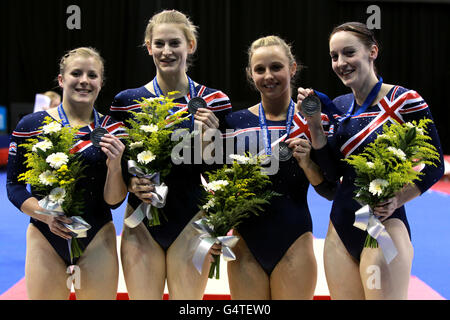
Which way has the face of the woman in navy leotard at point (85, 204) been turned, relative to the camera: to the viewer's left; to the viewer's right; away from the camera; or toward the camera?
toward the camera

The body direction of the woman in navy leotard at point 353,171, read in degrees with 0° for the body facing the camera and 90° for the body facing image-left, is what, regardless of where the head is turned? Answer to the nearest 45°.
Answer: approximately 45°

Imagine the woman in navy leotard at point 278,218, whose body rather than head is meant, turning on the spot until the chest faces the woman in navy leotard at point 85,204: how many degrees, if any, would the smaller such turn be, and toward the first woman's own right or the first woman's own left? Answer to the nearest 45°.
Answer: approximately 90° to the first woman's own right

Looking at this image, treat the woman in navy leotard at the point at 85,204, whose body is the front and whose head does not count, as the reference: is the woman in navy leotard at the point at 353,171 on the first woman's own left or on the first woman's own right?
on the first woman's own left

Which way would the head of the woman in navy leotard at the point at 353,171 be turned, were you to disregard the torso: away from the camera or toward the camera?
toward the camera

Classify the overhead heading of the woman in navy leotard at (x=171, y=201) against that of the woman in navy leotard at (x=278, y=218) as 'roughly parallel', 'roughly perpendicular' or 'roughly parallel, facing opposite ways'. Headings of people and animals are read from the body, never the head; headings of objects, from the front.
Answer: roughly parallel

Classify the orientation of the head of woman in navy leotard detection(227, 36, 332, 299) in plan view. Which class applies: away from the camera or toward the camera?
toward the camera

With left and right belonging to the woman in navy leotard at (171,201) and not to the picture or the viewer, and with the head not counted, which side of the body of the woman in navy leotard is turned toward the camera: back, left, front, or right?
front

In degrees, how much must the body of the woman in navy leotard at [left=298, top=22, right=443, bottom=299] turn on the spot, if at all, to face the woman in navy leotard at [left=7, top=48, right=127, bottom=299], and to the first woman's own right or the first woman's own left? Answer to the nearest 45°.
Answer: approximately 45° to the first woman's own right

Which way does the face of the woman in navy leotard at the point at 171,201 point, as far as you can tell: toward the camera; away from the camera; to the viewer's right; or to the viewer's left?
toward the camera

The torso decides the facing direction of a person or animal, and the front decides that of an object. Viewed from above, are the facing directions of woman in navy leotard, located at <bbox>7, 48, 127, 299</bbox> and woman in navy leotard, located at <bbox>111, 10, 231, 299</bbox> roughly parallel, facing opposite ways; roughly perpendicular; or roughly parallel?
roughly parallel

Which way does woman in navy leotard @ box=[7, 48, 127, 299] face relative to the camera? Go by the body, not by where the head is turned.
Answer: toward the camera

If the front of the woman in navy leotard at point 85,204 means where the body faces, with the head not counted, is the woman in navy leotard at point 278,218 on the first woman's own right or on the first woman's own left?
on the first woman's own left

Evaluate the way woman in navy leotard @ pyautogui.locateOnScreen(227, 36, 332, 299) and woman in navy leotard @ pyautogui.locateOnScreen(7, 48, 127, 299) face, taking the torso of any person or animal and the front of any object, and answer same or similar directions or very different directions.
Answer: same or similar directions

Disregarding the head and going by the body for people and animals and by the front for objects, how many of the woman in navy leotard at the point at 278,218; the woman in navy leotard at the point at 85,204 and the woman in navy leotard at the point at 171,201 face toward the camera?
3

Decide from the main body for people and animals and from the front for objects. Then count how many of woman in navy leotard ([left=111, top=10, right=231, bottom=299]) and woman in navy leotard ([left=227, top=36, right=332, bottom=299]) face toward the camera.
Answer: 2

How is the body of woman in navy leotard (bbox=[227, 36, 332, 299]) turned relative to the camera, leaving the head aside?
toward the camera
